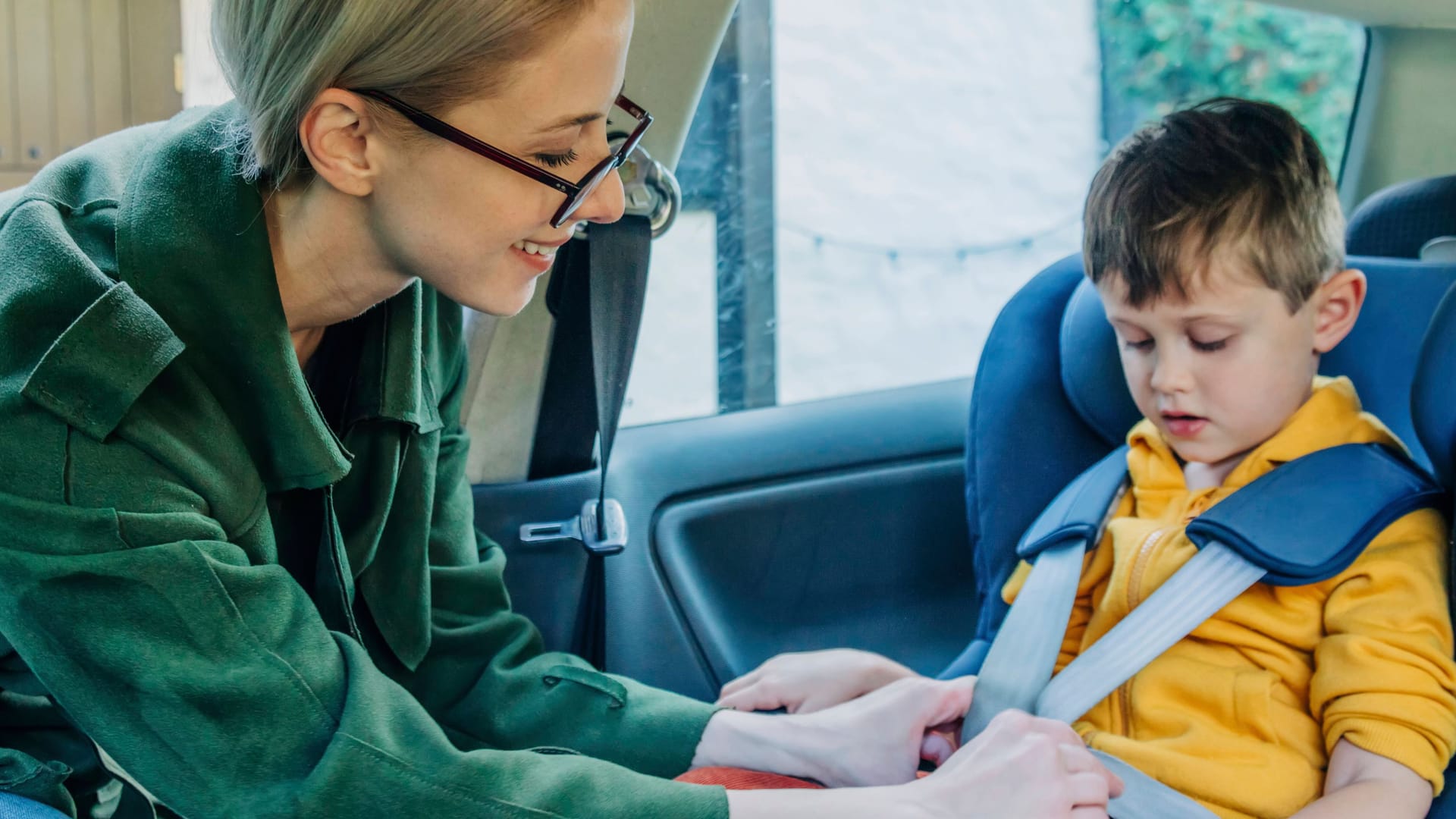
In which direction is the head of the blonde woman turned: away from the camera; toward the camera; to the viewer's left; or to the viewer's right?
to the viewer's right

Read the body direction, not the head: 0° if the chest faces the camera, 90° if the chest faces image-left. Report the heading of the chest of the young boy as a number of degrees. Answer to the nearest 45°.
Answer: approximately 45°

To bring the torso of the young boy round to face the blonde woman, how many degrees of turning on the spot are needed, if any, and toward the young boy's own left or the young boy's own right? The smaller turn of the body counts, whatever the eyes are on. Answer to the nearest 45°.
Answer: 0° — they already face them
